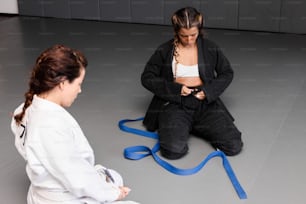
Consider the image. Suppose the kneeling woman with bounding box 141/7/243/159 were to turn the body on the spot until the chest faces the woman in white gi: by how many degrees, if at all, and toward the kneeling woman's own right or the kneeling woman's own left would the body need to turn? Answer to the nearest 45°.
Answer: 0° — they already face them

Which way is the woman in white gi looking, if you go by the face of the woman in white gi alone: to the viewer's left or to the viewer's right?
to the viewer's right

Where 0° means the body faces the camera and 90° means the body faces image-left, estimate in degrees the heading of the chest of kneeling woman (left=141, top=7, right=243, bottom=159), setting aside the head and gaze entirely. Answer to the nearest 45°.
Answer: approximately 0°
